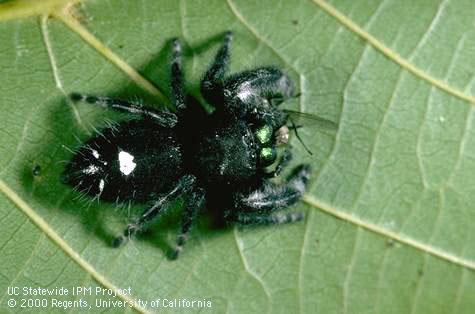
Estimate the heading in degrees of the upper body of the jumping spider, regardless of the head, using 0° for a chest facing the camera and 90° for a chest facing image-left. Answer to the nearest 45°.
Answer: approximately 270°
